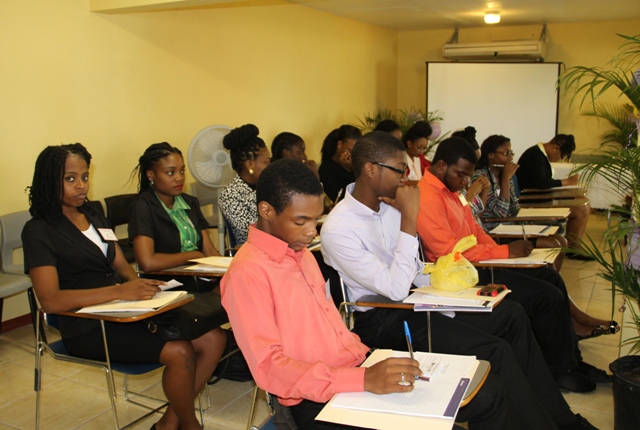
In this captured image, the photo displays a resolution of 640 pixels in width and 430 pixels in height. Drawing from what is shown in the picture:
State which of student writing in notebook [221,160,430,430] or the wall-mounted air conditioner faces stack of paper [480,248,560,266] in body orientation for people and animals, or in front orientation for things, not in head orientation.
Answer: the wall-mounted air conditioner

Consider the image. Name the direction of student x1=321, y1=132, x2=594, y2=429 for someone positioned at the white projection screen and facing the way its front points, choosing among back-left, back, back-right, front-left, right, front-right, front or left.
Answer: front

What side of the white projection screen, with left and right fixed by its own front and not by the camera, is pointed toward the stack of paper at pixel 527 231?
front

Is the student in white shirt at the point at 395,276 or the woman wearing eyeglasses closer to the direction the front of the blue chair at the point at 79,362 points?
the student in white shirt

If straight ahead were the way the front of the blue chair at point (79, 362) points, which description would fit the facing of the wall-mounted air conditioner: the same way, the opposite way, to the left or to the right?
to the right

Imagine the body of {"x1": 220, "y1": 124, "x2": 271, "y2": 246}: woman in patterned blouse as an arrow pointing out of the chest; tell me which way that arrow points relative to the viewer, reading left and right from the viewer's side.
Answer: facing to the right of the viewer

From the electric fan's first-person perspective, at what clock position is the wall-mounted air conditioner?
The wall-mounted air conditioner is roughly at 9 o'clock from the electric fan.

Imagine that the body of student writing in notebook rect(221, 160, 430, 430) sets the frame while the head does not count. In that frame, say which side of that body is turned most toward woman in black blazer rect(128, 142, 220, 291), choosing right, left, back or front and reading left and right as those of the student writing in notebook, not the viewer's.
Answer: back

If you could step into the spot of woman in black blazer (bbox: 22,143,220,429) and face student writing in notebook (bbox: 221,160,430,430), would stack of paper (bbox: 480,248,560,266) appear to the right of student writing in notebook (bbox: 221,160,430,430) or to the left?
left

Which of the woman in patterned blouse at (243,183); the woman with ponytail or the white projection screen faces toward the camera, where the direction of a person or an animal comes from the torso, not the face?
the white projection screen

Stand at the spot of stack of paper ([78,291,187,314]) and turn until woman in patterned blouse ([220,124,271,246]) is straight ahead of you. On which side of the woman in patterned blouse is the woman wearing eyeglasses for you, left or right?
right

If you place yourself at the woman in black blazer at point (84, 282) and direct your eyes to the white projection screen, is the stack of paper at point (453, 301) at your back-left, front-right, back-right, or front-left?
front-right

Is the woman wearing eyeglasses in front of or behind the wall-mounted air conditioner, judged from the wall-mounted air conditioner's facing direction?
in front
